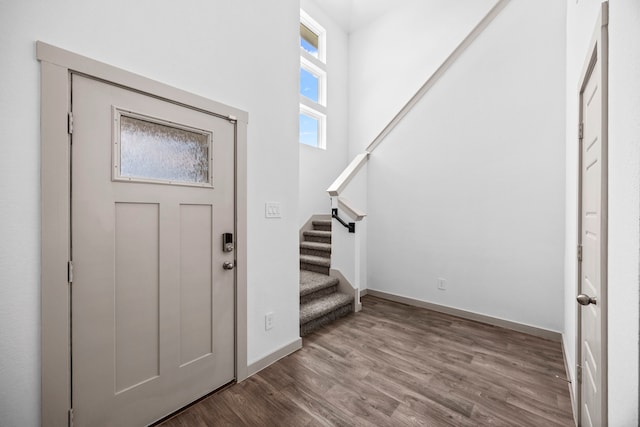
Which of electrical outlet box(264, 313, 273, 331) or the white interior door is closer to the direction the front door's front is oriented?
the white interior door

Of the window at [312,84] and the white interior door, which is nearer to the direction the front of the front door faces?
the white interior door

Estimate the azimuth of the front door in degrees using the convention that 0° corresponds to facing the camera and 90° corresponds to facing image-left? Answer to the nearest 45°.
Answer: approximately 315°

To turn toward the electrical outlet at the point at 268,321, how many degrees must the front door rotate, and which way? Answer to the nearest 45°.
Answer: approximately 45° to its left

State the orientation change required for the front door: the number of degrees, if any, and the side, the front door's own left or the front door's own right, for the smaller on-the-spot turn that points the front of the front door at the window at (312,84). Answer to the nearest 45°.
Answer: approximately 90° to the front door's own left

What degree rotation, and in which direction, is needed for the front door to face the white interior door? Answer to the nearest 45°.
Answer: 0° — it already faces it

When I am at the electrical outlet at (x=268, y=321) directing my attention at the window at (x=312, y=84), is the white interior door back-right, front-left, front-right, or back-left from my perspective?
back-right

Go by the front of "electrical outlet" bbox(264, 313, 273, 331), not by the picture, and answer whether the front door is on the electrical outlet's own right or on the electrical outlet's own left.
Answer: on the electrical outlet's own right

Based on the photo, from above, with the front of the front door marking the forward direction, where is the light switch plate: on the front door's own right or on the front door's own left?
on the front door's own left

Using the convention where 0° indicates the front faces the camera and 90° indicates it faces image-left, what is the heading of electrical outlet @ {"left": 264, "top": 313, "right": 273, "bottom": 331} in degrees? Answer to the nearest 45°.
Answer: approximately 315°
